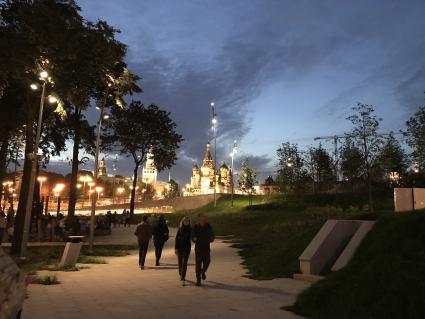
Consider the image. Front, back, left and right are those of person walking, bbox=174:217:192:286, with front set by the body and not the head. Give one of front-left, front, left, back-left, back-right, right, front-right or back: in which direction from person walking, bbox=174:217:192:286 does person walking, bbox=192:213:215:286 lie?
front-left

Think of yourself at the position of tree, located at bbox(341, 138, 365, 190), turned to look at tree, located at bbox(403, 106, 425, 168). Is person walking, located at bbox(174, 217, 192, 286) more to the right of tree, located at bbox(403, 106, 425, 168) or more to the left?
right

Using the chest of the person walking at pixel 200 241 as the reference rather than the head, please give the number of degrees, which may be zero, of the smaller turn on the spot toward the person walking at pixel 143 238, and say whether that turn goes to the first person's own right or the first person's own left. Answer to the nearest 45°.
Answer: approximately 135° to the first person's own right

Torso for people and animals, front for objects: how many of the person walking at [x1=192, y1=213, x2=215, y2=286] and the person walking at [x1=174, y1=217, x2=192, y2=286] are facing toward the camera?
2

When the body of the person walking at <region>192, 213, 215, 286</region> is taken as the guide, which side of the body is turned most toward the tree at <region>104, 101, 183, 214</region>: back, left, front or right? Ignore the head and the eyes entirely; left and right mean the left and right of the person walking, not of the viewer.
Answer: back

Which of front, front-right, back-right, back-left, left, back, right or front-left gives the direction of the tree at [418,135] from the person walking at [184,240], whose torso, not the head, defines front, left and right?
back-left

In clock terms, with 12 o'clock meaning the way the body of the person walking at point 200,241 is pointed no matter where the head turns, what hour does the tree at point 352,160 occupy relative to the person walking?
The tree is roughly at 7 o'clock from the person walking.

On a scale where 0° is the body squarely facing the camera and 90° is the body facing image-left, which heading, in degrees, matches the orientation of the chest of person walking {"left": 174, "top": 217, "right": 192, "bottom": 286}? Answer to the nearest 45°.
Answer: approximately 0°

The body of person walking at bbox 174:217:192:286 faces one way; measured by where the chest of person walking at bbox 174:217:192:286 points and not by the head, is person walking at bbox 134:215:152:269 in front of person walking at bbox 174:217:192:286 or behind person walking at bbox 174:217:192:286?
behind
